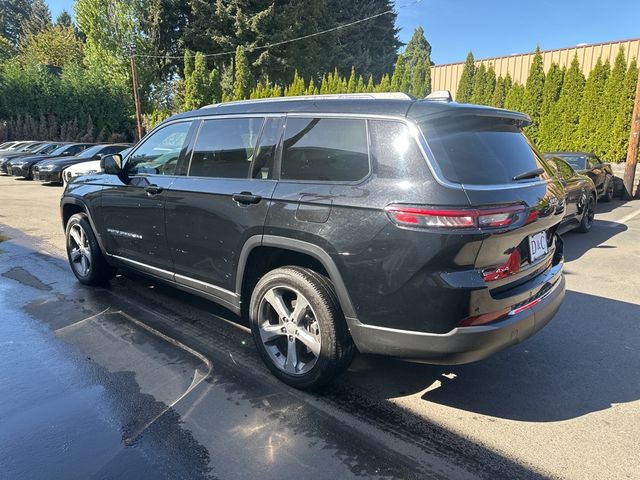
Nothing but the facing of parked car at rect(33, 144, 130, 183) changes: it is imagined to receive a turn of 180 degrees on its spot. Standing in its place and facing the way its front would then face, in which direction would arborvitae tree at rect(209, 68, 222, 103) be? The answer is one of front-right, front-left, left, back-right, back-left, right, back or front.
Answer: front

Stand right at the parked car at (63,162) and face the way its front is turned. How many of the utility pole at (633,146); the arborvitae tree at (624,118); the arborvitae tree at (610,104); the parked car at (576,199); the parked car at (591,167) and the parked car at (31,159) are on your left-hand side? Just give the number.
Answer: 5

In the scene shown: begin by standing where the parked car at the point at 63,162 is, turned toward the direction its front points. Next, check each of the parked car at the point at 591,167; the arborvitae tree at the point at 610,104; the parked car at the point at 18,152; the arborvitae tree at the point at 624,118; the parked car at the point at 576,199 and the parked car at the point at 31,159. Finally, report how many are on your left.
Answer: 4

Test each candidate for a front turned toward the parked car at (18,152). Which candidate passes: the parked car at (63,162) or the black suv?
the black suv

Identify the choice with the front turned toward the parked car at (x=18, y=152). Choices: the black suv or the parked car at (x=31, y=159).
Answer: the black suv

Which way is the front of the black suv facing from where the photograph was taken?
facing away from the viewer and to the left of the viewer

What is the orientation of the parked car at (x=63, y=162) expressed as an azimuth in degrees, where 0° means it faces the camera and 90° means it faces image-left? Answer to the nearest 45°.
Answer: approximately 45°

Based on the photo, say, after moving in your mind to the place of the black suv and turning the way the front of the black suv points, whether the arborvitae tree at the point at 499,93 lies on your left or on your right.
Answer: on your right

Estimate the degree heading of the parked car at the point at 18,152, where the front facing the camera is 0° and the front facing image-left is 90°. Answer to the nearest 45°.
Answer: approximately 45°

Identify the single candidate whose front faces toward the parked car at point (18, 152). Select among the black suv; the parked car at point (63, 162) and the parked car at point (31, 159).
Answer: the black suv

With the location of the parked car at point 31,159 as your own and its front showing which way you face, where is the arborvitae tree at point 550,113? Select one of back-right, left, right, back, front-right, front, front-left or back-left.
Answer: left
